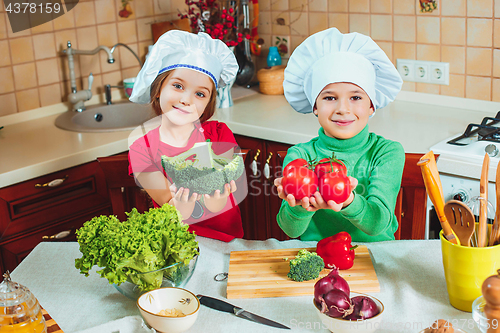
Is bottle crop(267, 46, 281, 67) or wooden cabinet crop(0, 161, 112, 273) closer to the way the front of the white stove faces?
the wooden cabinet

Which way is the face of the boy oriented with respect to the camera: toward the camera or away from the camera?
toward the camera

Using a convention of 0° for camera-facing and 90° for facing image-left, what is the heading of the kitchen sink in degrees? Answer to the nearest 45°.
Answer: approximately 315°

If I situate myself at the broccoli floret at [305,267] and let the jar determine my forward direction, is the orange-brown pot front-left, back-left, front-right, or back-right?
back-right

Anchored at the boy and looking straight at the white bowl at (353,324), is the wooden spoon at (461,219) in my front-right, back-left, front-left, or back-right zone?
front-left

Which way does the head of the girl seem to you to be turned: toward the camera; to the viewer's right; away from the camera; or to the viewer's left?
toward the camera

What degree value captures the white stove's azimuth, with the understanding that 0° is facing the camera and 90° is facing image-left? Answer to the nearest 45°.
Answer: approximately 45°

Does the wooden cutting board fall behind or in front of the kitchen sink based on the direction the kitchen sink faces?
in front

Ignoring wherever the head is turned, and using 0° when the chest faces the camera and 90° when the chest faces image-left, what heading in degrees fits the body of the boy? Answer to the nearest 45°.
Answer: approximately 0°

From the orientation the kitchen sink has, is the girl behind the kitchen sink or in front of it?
in front
